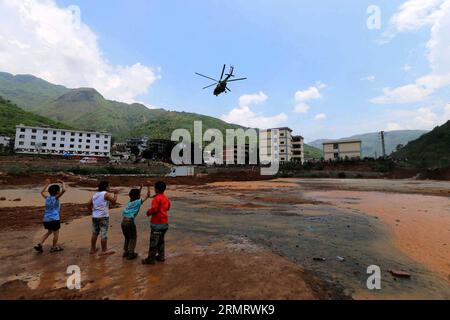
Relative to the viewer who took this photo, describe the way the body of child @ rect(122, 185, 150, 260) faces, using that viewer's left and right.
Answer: facing away from the viewer and to the right of the viewer

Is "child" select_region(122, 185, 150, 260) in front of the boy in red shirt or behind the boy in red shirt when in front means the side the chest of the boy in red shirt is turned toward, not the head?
in front

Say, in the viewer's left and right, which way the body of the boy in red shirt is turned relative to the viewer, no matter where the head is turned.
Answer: facing away from the viewer and to the left of the viewer

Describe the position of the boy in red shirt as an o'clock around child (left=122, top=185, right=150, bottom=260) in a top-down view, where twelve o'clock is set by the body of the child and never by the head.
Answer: The boy in red shirt is roughly at 3 o'clock from the child.
